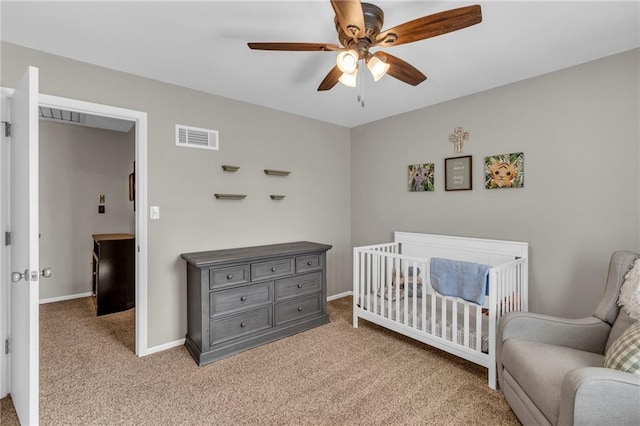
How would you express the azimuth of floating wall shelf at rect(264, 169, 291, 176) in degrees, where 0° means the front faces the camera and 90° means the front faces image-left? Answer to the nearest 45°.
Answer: approximately 315°

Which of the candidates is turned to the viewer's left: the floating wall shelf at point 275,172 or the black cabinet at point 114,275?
the black cabinet

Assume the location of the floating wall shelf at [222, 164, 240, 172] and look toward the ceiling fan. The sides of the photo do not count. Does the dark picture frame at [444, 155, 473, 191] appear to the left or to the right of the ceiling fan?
left

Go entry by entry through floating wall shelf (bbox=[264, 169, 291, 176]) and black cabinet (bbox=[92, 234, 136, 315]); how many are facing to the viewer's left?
1

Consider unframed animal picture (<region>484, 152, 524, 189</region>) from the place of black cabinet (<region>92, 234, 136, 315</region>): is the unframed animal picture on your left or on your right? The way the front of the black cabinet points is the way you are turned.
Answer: on your left

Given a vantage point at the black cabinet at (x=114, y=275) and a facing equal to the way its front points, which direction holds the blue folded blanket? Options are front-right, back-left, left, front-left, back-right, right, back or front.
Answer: back-left

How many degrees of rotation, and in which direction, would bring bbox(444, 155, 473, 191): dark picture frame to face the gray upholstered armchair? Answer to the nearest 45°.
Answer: approximately 90° to its left
